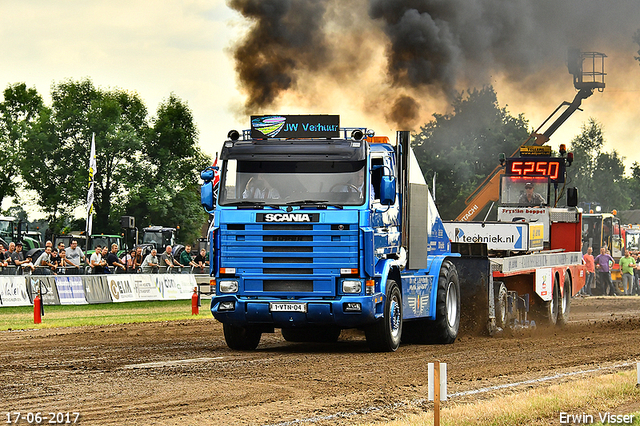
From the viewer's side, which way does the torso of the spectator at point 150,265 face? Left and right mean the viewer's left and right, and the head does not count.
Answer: facing the viewer and to the right of the viewer

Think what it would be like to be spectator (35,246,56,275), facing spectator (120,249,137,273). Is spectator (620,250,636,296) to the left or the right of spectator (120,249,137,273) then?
right

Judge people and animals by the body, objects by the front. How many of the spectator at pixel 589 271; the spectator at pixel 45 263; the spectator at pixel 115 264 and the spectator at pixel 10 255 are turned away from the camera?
0

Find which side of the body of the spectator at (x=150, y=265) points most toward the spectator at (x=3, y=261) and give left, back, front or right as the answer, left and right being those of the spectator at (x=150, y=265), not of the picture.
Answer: right

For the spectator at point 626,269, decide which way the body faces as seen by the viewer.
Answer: toward the camera

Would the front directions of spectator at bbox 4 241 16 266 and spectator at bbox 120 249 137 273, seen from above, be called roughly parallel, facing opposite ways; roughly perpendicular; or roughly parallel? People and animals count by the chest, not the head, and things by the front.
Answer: roughly parallel

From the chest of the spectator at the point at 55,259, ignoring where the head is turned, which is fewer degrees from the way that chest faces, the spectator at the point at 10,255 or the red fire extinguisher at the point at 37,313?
the red fire extinguisher

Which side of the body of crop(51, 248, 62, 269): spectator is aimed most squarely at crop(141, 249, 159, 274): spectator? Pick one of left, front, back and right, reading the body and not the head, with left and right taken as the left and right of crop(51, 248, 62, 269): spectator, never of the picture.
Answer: left

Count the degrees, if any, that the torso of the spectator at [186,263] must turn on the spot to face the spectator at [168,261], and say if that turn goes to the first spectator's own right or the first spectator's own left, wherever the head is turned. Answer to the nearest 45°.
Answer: approximately 90° to the first spectator's own right

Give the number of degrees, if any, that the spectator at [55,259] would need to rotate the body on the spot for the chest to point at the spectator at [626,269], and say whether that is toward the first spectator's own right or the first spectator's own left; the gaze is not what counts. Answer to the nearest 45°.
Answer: approximately 45° to the first spectator's own left
